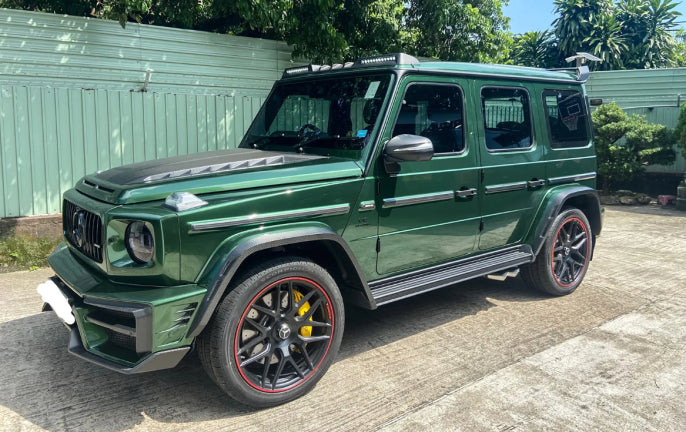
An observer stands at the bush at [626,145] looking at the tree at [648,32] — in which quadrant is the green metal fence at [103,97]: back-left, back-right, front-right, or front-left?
back-left

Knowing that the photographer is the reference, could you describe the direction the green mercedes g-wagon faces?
facing the viewer and to the left of the viewer

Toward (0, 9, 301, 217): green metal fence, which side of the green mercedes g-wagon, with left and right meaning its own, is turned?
right

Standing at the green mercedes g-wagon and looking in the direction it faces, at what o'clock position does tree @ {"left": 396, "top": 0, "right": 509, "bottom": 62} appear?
The tree is roughly at 5 o'clock from the green mercedes g-wagon.

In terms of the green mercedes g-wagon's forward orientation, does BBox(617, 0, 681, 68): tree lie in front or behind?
behind

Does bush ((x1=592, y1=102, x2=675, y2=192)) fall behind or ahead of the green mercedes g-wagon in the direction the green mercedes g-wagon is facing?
behind

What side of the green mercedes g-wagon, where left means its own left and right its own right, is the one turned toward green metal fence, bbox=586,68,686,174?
back

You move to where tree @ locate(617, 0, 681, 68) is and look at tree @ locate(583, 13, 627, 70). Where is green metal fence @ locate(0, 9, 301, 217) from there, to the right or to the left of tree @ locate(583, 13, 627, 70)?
left
